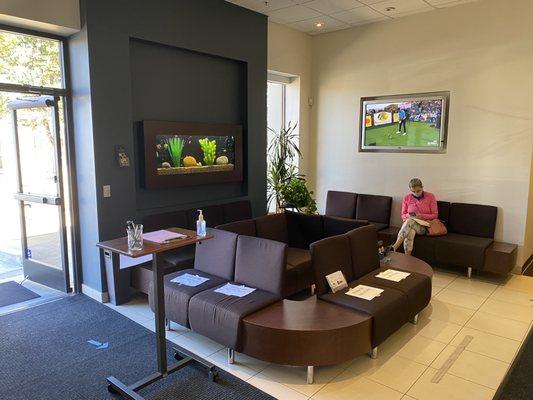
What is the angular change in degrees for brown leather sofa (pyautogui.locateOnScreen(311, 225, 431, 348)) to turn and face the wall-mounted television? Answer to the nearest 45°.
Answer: approximately 135° to its left

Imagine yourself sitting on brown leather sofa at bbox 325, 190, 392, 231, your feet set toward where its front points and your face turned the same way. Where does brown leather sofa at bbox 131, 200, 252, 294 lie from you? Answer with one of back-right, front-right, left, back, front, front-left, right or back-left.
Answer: front

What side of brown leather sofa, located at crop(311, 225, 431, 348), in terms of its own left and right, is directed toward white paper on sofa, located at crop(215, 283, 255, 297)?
right

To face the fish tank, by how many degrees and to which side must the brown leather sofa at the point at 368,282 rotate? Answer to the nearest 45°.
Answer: approximately 180°

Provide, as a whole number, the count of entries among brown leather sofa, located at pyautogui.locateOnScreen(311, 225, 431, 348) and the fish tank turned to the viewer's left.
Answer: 0

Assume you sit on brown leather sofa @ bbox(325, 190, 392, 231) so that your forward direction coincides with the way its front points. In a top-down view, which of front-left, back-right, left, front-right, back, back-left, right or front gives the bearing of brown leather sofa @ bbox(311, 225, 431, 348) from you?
front-left

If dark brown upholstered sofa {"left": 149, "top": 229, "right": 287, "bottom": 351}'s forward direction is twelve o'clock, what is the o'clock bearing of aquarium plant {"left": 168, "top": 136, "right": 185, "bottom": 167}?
The aquarium plant is roughly at 4 o'clock from the dark brown upholstered sofa.

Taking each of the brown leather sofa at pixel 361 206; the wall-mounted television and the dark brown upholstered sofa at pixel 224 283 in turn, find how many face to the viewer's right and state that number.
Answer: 0

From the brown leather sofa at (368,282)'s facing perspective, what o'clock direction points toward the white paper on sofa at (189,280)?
The white paper on sofa is roughly at 4 o'clock from the brown leather sofa.

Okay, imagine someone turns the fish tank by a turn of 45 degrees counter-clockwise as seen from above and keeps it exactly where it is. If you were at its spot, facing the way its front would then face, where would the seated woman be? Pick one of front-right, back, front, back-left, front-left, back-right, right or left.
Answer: front

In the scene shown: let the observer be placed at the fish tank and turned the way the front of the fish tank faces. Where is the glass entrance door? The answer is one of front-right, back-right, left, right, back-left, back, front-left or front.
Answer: back-right

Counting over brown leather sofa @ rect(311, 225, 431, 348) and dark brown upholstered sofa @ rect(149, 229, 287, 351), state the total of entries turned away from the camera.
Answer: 0

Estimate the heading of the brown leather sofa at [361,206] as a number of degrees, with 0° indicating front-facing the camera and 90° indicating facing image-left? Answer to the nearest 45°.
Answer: approximately 45°

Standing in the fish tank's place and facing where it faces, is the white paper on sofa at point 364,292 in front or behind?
in front
